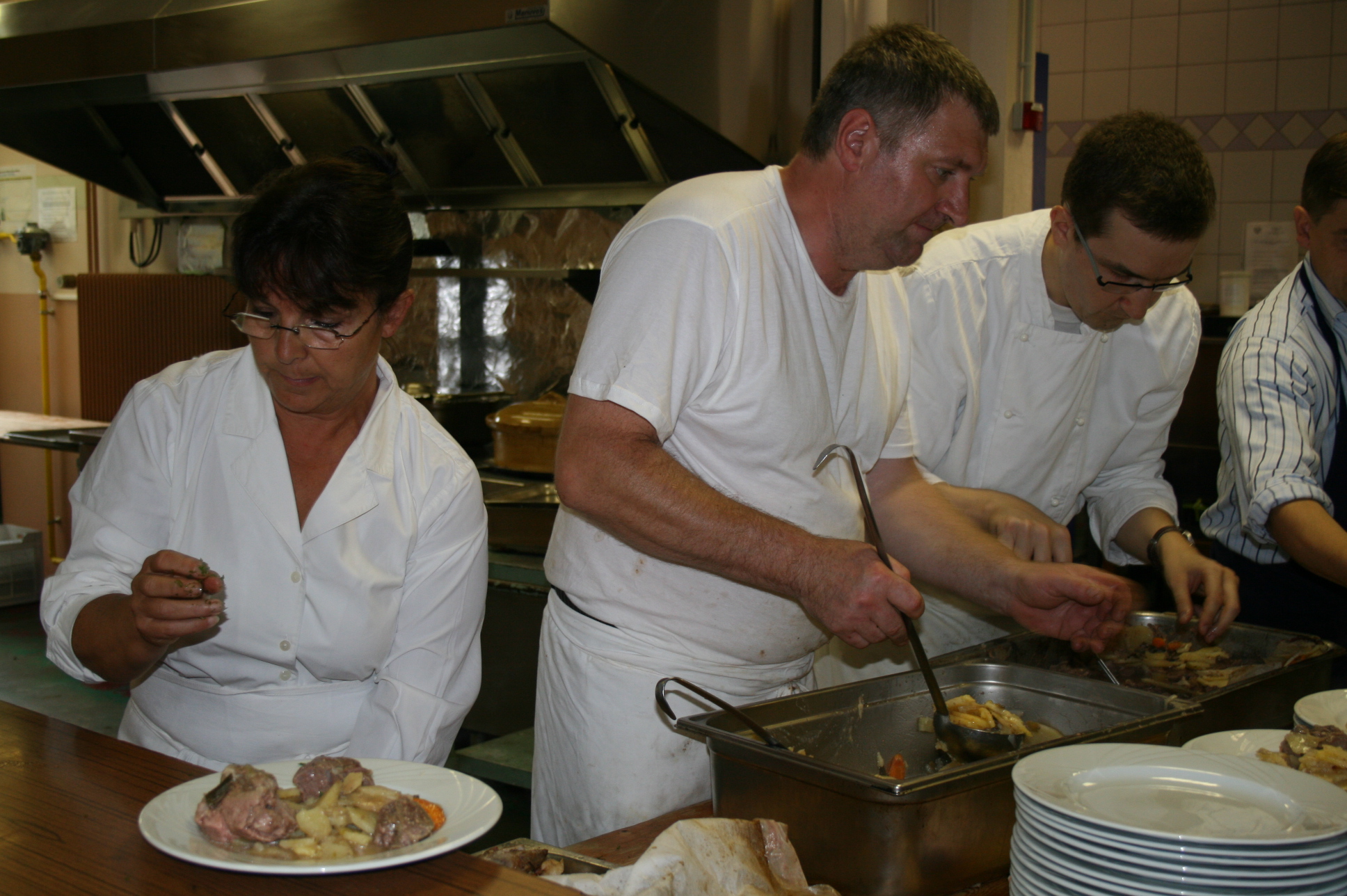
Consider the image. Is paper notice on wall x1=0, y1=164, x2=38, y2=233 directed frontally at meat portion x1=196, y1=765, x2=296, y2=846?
yes

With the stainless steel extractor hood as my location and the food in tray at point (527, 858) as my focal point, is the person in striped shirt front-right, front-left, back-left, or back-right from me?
front-left

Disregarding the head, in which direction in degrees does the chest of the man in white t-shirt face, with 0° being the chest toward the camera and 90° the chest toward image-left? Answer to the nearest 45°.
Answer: approximately 315°

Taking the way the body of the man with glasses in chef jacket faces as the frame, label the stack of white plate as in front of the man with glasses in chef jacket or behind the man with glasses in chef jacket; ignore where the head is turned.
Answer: in front

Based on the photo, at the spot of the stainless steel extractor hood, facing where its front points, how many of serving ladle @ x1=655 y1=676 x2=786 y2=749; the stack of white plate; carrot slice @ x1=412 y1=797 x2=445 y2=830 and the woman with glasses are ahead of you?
4

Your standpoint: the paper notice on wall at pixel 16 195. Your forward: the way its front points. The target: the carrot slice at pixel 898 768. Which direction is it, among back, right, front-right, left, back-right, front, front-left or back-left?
front

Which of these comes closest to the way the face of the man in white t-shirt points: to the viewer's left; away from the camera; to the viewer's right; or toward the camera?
to the viewer's right

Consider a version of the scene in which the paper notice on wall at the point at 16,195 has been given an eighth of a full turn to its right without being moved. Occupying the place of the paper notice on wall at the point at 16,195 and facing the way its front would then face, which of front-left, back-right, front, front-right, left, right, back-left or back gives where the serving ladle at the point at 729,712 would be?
front-left

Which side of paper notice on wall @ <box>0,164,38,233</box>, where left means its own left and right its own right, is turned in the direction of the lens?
front

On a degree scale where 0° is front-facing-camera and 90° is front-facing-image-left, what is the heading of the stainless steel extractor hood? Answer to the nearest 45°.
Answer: approximately 0°
